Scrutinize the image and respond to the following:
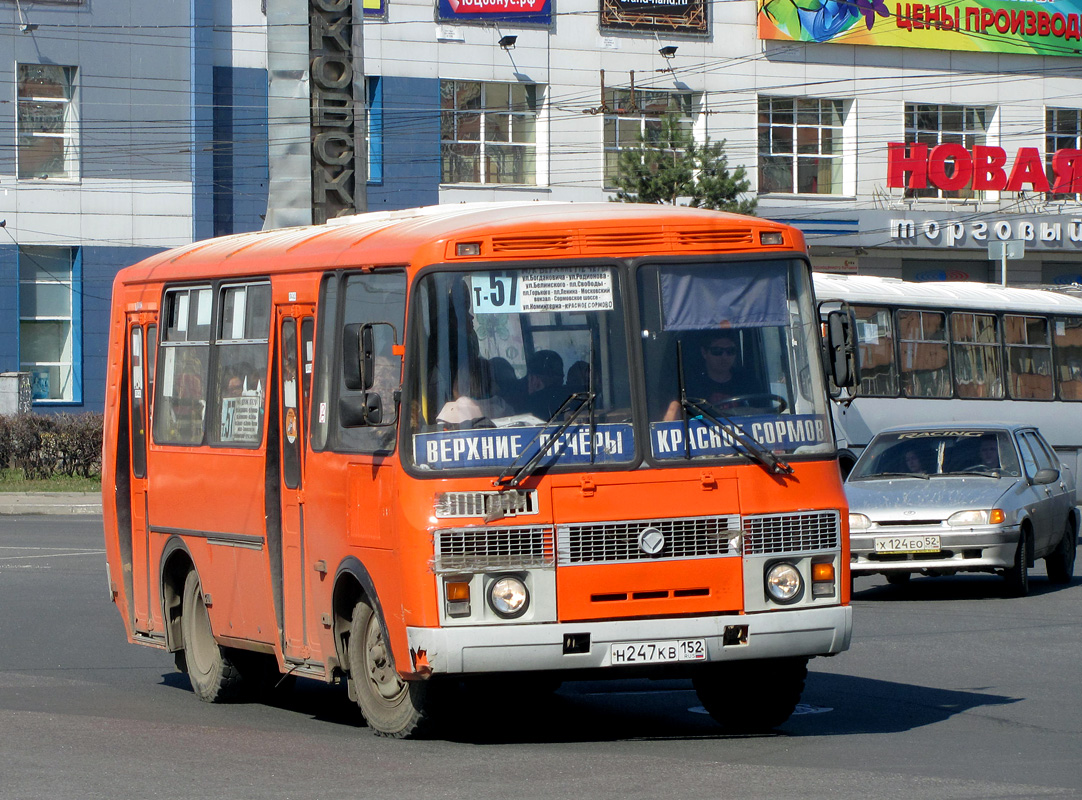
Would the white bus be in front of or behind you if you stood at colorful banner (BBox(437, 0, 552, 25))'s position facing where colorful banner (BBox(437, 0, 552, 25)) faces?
in front

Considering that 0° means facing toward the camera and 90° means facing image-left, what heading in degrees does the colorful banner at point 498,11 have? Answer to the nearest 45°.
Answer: approximately 0°

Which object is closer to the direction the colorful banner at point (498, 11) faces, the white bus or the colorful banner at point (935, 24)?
the white bus

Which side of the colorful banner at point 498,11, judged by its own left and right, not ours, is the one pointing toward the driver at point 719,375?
front

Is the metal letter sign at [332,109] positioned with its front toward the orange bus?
yes

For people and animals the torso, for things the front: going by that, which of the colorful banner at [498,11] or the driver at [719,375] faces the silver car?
the colorful banner

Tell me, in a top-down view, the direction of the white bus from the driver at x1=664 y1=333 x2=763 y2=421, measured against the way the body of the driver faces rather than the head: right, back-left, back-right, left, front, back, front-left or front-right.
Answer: back

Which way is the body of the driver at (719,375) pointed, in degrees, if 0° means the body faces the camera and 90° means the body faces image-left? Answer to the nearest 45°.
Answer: approximately 0°
